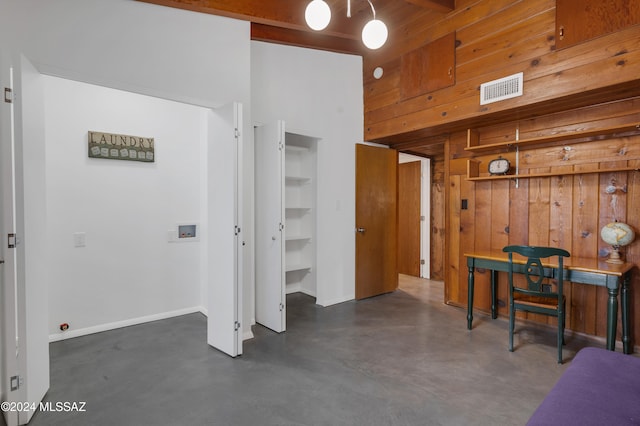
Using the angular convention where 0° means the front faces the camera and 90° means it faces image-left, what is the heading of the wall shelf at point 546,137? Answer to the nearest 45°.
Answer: approximately 45°

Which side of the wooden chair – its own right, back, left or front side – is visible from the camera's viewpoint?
back

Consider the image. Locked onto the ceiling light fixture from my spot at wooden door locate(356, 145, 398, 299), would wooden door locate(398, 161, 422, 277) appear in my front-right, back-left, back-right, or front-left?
back-left

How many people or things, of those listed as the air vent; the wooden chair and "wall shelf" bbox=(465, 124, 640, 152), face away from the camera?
1

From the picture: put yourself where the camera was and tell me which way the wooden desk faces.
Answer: facing the viewer and to the left of the viewer

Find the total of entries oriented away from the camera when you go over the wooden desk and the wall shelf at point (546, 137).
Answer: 0

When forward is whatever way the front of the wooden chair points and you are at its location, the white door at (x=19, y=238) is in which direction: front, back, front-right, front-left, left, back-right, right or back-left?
back-left

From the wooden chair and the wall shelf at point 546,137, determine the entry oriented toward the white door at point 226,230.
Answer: the wall shelf

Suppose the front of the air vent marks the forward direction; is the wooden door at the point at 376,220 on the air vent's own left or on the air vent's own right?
on the air vent's own right

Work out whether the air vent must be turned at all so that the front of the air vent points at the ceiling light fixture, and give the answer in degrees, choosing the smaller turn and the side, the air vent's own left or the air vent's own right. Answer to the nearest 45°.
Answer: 0° — it already faces it

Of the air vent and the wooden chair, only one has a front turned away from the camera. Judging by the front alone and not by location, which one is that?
the wooden chair
